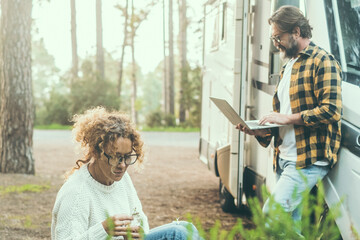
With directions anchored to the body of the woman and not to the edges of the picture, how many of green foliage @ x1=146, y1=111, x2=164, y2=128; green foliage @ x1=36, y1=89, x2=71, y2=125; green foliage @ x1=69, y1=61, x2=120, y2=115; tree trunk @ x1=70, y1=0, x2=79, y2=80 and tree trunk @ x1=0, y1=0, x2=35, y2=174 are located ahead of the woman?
0

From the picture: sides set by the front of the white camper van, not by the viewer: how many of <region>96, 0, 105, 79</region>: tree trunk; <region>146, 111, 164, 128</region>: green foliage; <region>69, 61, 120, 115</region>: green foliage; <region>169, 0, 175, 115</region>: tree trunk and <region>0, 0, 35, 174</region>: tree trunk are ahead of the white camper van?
0

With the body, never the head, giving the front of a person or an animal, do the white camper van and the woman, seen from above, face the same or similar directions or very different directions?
same or similar directions

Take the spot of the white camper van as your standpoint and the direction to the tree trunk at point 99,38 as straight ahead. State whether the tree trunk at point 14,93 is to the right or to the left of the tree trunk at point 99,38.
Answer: left

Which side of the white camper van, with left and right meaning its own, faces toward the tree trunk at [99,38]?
back

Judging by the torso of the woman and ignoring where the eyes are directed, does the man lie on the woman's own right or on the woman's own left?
on the woman's own left

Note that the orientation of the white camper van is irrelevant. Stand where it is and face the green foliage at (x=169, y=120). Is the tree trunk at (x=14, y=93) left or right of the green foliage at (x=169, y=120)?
left

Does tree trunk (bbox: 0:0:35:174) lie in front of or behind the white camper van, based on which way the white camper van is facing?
behind

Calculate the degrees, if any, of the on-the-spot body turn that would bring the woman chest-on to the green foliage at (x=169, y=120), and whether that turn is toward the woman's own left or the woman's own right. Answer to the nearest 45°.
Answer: approximately 135° to the woman's own left

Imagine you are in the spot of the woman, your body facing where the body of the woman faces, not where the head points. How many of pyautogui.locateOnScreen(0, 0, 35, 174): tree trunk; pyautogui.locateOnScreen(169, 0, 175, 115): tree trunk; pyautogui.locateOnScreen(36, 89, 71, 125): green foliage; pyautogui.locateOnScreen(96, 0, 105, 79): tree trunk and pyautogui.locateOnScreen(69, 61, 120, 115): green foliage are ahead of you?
0

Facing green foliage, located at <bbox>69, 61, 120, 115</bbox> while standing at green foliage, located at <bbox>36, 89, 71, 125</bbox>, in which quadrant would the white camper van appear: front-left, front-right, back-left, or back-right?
front-right

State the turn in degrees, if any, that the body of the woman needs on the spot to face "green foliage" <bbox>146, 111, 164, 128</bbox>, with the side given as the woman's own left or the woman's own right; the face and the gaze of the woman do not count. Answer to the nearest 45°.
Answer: approximately 135° to the woman's own left

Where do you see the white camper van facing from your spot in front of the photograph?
facing the viewer and to the right of the viewer

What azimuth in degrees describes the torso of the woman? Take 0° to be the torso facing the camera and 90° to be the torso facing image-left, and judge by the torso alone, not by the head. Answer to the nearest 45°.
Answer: approximately 315°

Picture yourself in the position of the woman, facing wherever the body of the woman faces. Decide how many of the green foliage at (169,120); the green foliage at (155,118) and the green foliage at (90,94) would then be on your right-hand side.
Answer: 0

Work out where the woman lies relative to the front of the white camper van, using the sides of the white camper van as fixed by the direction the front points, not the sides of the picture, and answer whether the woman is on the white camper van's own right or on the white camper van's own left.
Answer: on the white camper van's own right

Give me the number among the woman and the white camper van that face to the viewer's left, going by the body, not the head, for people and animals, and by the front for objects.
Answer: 0

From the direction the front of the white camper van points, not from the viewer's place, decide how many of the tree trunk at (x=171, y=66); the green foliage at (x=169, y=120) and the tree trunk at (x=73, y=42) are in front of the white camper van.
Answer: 0
